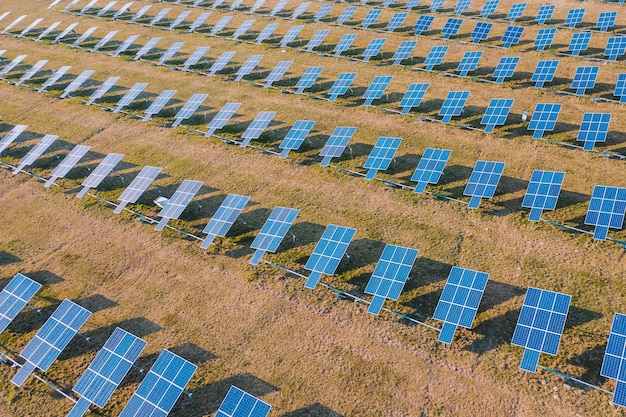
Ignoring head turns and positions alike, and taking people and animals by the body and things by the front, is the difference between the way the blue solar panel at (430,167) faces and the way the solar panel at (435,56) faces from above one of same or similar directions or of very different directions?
same or similar directions

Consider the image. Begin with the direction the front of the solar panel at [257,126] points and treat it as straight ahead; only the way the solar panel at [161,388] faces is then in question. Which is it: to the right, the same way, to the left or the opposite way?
the same way

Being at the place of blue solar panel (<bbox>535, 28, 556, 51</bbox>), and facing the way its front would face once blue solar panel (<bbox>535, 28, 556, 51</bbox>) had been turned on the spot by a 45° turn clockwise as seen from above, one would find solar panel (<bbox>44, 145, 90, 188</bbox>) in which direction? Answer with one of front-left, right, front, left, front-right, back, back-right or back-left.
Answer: front-left

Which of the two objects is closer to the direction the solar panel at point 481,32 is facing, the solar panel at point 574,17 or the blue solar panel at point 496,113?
the blue solar panel

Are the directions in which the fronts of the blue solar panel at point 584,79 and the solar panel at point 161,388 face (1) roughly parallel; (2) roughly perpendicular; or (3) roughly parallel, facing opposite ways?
roughly parallel

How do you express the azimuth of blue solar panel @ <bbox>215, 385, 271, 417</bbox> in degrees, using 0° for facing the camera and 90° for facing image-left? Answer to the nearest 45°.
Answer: approximately 45°

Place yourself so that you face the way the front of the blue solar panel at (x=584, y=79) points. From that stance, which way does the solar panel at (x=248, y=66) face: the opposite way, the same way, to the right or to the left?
the same way

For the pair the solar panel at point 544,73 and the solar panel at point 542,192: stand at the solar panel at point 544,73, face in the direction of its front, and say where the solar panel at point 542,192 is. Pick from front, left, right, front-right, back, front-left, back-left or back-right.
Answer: front-left

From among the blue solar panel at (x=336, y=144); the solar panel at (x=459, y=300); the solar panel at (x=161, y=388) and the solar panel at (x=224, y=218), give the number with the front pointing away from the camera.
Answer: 0

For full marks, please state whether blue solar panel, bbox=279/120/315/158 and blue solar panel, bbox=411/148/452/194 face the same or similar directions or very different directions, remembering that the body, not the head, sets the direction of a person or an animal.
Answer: same or similar directions

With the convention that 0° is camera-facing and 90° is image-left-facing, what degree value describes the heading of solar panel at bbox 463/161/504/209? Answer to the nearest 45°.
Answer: approximately 45°

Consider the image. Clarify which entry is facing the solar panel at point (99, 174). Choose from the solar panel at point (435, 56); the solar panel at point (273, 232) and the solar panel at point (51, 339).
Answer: the solar panel at point (435, 56)

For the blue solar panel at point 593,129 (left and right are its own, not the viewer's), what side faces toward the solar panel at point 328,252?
front

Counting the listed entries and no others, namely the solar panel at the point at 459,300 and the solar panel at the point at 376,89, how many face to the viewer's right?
0

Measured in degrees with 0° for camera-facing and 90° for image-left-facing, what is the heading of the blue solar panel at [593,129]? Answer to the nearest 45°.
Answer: approximately 45°

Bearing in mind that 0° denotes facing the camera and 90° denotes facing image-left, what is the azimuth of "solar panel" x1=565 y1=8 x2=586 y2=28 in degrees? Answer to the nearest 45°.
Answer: approximately 45°

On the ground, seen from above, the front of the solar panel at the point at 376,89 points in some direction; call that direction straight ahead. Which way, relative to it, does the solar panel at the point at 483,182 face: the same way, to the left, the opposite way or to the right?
the same way

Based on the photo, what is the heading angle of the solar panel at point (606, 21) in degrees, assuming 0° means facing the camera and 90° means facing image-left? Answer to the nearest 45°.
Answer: approximately 45°

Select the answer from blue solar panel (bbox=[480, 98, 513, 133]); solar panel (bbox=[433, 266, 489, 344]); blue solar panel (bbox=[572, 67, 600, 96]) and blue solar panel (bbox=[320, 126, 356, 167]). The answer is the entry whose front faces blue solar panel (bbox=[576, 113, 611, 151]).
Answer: blue solar panel (bbox=[572, 67, 600, 96])

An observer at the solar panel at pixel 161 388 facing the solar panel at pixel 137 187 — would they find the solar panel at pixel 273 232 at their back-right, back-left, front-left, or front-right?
front-right

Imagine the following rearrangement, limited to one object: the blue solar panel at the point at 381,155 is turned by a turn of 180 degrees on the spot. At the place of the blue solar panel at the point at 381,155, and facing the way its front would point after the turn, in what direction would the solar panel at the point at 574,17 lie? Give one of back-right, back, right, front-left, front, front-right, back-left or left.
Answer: front

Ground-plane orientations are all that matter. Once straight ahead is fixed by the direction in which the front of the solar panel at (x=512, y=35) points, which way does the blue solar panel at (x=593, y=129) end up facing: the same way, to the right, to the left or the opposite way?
the same way
